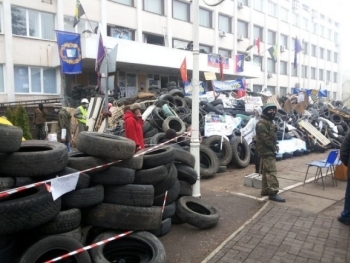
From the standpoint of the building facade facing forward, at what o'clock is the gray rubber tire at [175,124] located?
The gray rubber tire is roughly at 1 o'clock from the building facade.

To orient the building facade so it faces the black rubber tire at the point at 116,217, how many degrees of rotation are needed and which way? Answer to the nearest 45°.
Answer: approximately 45° to its right

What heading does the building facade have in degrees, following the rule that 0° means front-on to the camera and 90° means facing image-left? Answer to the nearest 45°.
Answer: approximately 315°

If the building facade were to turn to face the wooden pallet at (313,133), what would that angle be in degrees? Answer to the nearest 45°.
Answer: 0° — it already faces it
